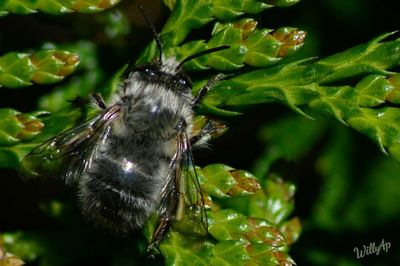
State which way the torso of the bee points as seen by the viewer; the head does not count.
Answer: away from the camera
